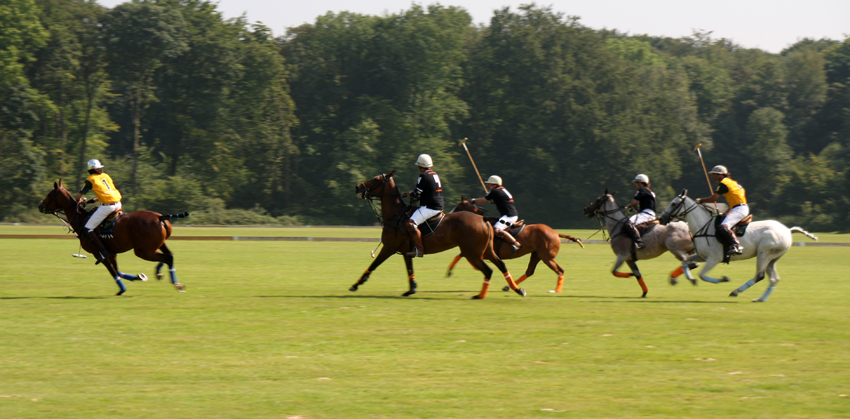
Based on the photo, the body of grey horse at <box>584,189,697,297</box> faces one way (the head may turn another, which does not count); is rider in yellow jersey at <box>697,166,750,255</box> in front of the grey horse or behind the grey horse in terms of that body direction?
behind

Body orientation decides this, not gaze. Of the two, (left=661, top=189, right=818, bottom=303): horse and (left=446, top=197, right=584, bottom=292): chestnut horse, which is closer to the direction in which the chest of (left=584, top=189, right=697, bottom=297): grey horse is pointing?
the chestnut horse

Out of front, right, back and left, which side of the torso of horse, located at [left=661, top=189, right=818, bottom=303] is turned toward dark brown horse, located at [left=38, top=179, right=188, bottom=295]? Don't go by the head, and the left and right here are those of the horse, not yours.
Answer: front

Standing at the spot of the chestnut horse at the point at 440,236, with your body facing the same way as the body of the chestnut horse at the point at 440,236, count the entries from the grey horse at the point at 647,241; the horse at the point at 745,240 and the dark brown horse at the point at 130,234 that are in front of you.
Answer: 1

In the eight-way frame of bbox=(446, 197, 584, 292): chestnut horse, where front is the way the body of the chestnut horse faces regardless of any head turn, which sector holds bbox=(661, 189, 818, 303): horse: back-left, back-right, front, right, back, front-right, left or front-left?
back

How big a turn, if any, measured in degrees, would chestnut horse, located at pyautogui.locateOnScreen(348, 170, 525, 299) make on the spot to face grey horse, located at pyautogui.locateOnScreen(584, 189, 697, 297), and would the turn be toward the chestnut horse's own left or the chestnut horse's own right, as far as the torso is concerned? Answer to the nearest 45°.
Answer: approximately 180°

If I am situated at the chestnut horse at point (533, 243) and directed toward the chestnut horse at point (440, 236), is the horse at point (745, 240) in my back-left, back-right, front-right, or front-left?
back-left

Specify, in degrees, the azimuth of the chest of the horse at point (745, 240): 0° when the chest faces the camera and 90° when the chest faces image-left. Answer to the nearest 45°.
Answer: approximately 90°

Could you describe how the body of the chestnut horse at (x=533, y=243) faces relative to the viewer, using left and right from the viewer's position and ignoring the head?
facing to the left of the viewer

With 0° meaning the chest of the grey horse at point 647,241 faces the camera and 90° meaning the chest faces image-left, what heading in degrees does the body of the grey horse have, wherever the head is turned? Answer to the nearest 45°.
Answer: approximately 90°

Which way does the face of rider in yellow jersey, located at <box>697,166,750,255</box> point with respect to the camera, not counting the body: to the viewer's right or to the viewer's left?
to the viewer's left

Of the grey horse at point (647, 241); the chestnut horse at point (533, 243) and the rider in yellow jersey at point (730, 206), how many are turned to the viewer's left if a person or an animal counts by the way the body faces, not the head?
3

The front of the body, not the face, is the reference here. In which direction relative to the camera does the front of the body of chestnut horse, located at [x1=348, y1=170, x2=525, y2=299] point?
to the viewer's left

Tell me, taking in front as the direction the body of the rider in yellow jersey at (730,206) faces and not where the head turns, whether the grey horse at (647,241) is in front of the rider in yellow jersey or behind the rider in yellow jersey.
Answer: in front

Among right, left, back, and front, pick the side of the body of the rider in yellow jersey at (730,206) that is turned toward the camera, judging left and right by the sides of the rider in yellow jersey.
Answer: left

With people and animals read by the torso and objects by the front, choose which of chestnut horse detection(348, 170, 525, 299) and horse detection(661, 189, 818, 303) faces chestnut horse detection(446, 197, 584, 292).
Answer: the horse
